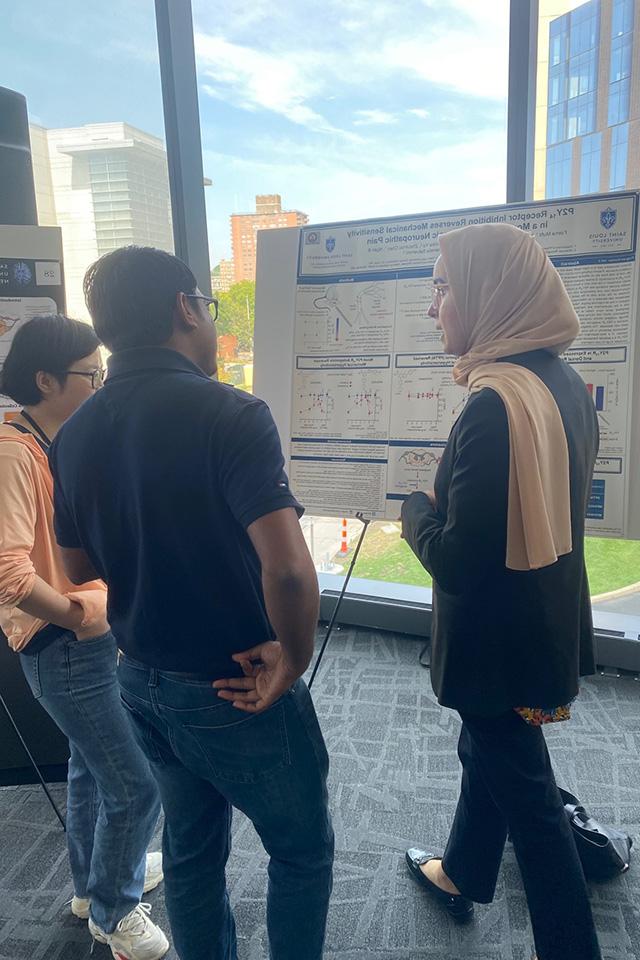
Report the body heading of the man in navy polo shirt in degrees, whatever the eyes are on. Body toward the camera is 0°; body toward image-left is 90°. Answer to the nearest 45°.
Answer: approximately 225°

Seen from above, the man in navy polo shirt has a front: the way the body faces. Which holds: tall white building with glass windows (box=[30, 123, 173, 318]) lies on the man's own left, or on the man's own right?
on the man's own left

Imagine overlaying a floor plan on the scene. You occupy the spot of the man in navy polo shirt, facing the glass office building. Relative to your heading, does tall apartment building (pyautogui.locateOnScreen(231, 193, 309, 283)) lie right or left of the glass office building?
left

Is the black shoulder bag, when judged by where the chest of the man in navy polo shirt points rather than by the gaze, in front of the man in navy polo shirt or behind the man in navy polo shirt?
in front

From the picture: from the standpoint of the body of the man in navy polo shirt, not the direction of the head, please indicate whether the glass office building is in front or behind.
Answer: in front

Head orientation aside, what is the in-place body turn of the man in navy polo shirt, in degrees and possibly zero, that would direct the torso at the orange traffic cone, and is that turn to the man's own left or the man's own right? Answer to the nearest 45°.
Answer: approximately 45° to the man's own left

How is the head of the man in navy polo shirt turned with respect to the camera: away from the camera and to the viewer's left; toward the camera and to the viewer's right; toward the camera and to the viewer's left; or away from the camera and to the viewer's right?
away from the camera and to the viewer's right

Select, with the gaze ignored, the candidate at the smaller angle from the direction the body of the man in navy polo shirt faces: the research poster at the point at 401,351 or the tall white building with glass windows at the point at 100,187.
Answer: the research poster
